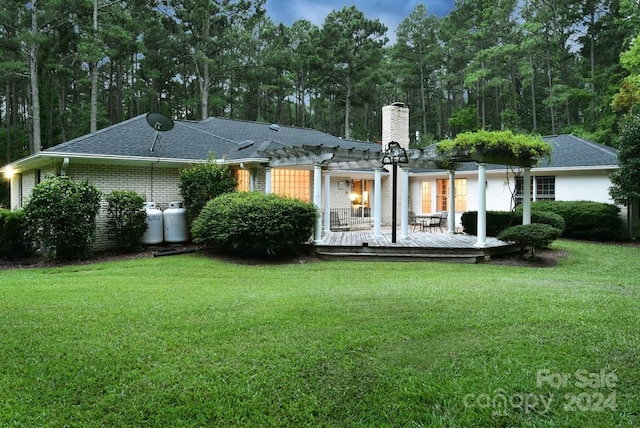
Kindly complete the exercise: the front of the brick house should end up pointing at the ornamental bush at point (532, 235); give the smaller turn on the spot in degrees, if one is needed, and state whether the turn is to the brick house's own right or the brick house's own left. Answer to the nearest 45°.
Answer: approximately 135° to the brick house's own right

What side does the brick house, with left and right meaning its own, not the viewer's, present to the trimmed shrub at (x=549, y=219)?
right

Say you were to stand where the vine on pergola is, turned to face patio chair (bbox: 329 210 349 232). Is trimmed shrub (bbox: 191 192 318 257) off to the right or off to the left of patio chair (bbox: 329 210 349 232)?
left

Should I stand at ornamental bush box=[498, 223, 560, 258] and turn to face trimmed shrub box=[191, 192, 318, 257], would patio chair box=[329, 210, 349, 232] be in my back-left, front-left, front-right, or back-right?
front-right

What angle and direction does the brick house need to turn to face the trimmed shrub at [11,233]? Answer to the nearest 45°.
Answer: approximately 135° to its left

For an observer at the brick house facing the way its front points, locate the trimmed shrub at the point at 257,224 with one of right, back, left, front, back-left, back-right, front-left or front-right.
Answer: back

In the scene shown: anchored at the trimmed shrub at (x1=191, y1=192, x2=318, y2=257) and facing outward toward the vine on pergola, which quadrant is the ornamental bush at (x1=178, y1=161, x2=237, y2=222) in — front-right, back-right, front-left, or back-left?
back-left

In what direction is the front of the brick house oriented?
away from the camera
